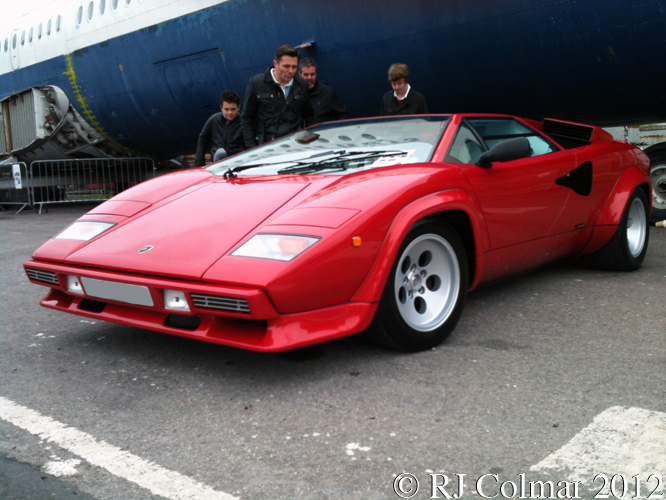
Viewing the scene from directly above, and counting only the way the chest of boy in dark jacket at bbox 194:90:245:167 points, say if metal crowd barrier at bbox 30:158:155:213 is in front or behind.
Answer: behind

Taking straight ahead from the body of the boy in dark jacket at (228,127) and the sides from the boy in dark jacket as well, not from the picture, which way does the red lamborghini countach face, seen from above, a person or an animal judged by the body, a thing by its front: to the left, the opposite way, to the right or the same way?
to the right

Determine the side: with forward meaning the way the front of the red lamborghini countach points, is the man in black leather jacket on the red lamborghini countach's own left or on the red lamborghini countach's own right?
on the red lamborghini countach's own right

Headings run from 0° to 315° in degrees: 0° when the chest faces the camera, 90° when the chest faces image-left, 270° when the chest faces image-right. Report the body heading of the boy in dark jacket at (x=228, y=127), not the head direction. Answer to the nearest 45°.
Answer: approximately 315°

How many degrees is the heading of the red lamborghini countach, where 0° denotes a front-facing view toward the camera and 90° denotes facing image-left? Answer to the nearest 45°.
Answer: approximately 45°

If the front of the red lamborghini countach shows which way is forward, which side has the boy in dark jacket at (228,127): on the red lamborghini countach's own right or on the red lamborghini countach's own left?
on the red lamborghini countach's own right
